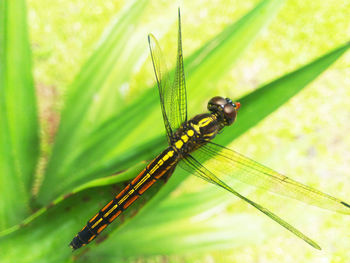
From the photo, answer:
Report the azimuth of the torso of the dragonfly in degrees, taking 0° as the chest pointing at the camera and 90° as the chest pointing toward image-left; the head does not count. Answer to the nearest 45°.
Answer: approximately 225°
